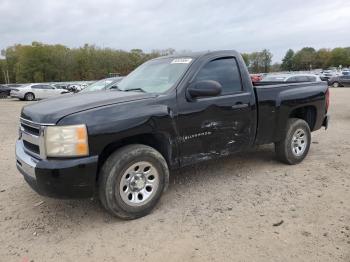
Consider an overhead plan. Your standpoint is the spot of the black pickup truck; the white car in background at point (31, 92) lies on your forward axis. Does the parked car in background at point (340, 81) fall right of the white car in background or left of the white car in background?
right

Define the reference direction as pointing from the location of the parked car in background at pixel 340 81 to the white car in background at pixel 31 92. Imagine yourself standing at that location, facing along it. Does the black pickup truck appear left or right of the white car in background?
left

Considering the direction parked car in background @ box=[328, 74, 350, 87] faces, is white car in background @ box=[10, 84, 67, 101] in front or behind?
in front

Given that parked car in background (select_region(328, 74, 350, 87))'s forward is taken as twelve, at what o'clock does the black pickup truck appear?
The black pickup truck is roughly at 9 o'clock from the parked car in background.

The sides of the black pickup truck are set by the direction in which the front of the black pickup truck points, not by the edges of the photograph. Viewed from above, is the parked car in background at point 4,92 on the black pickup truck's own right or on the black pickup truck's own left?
on the black pickup truck's own right

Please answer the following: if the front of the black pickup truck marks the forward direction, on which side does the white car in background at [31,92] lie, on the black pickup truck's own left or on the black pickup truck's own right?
on the black pickup truck's own right

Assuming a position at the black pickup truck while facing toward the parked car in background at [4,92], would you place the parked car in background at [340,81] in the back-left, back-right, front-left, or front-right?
front-right

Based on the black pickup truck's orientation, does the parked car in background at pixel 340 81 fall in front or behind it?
behind

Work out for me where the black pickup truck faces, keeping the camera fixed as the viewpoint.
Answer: facing the viewer and to the left of the viewer

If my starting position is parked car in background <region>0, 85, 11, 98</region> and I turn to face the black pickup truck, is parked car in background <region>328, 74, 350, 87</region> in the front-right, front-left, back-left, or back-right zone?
front-left

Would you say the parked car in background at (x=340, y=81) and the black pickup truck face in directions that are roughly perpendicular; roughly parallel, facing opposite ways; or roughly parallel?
roughly perpendicular

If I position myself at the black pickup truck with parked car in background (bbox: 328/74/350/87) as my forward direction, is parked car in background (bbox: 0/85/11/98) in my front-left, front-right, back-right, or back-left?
front-left

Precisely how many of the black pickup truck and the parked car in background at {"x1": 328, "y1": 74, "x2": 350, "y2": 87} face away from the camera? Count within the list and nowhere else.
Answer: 0

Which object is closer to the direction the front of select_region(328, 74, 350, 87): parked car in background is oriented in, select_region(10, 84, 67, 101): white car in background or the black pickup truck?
the white car in background

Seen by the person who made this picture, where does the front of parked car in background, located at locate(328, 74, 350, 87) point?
facing to the left of the viewer
